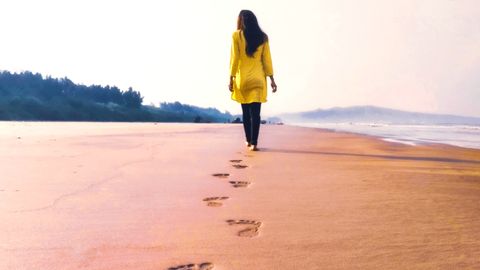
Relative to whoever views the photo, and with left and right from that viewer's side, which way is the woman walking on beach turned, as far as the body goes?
facing away from the viewer
